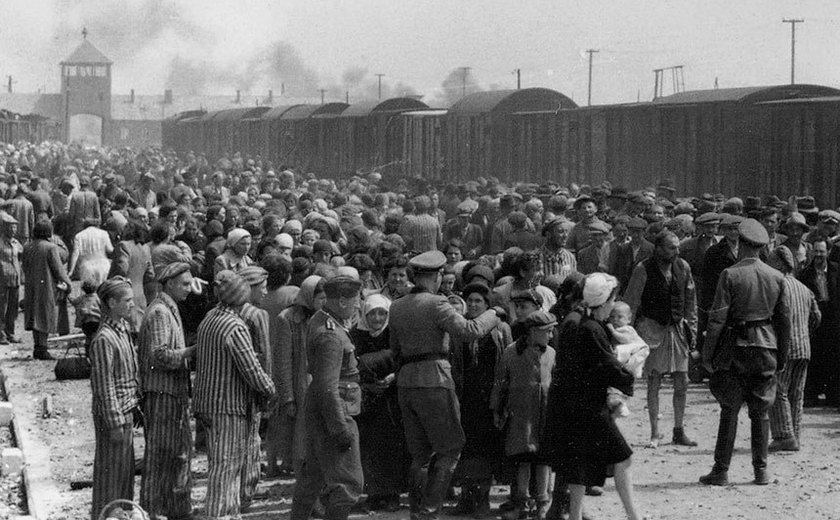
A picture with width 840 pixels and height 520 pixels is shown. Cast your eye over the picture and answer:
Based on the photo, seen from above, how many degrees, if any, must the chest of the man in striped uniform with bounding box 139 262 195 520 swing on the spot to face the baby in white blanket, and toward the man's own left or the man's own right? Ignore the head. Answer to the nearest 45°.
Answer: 0° — they already face them

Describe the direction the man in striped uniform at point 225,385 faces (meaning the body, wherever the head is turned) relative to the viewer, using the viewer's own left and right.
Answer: facing away from the viewer and to the right of the viewer

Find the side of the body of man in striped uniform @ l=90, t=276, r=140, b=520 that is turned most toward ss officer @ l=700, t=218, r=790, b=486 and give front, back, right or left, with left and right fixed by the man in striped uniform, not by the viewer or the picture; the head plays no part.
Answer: front

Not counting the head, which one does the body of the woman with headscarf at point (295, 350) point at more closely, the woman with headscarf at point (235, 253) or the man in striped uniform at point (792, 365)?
the man in striped uniform

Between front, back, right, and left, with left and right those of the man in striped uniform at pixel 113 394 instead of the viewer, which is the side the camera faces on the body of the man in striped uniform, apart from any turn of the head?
right

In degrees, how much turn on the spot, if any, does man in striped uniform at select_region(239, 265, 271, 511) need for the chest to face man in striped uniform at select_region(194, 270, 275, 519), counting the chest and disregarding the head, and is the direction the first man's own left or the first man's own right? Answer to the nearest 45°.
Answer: approximately 90° to the first man's own right

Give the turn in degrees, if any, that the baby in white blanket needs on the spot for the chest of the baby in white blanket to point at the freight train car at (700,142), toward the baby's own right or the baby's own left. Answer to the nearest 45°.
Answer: approximately 135° to the baby's own right

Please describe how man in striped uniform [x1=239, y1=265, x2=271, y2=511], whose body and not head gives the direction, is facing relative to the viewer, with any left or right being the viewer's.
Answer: facing to the right of the viewer

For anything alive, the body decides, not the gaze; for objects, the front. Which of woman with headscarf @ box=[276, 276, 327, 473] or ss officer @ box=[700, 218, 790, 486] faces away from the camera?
the ss officer

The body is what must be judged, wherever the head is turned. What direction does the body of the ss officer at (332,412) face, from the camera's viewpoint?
to the viewer's right

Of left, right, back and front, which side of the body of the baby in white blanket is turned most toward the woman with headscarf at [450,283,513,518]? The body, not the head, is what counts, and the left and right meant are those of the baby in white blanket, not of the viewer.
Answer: right

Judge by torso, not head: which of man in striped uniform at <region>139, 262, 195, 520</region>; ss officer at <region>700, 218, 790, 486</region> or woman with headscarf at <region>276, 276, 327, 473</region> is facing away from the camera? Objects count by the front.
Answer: the ss officer

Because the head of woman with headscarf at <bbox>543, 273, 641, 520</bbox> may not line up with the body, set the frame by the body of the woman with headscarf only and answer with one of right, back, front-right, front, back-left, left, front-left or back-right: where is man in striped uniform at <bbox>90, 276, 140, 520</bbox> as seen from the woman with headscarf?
back-left
